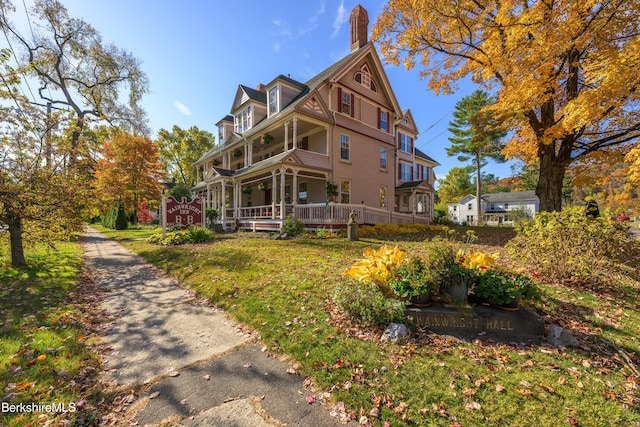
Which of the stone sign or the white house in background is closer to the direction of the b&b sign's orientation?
the stone sign

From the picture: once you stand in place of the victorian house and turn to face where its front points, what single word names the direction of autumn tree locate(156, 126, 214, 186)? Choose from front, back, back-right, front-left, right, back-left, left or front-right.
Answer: right

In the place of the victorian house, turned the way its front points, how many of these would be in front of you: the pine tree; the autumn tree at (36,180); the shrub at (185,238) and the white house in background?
2

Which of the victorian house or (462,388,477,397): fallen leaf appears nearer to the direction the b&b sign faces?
the fallen leaf

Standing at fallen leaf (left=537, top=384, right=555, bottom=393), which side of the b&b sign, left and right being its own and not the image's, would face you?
front

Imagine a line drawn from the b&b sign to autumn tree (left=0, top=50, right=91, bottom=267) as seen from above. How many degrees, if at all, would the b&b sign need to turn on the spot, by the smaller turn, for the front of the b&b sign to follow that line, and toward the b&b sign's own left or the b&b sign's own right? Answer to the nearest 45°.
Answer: approximately 45° to the b&b sign's own right

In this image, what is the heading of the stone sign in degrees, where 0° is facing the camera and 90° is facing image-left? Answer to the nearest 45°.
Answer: approximately 0°

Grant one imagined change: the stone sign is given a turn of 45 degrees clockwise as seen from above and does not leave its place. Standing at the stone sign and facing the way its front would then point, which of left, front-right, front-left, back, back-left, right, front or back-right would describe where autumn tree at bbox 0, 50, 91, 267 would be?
front-right

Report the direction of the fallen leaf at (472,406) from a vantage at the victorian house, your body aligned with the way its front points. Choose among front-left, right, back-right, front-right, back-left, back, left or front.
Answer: front-left

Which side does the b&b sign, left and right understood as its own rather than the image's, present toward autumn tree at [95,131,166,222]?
back

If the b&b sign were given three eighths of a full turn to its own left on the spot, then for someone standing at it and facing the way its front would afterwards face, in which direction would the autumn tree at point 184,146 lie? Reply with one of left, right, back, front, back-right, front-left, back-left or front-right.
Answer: front-left

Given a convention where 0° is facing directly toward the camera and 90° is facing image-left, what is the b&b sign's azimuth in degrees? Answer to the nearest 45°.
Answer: approximately 0°

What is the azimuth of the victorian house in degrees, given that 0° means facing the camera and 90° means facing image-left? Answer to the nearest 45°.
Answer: approximately 45°
